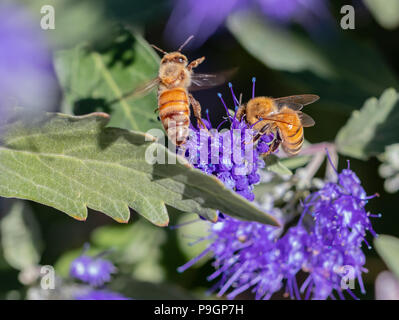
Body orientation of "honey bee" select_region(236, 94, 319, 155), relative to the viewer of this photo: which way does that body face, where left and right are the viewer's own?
facing to the left of the viewer

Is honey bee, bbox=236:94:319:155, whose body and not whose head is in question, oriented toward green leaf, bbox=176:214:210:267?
no

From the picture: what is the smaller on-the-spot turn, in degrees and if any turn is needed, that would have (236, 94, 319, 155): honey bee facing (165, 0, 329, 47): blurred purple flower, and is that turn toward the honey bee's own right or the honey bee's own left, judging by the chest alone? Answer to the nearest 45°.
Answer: approximately 90° to the honey bee's own right
